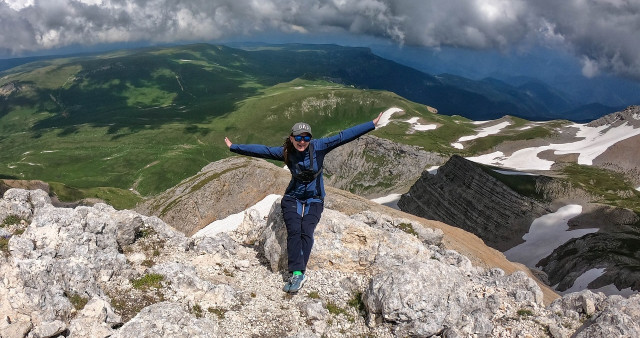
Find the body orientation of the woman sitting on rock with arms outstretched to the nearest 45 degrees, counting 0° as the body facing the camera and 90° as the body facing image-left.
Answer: approximately 0°

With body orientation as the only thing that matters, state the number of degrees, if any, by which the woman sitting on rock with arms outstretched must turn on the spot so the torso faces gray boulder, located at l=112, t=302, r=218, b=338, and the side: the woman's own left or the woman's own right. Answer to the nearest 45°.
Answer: approximately 45° to the woman's own right
